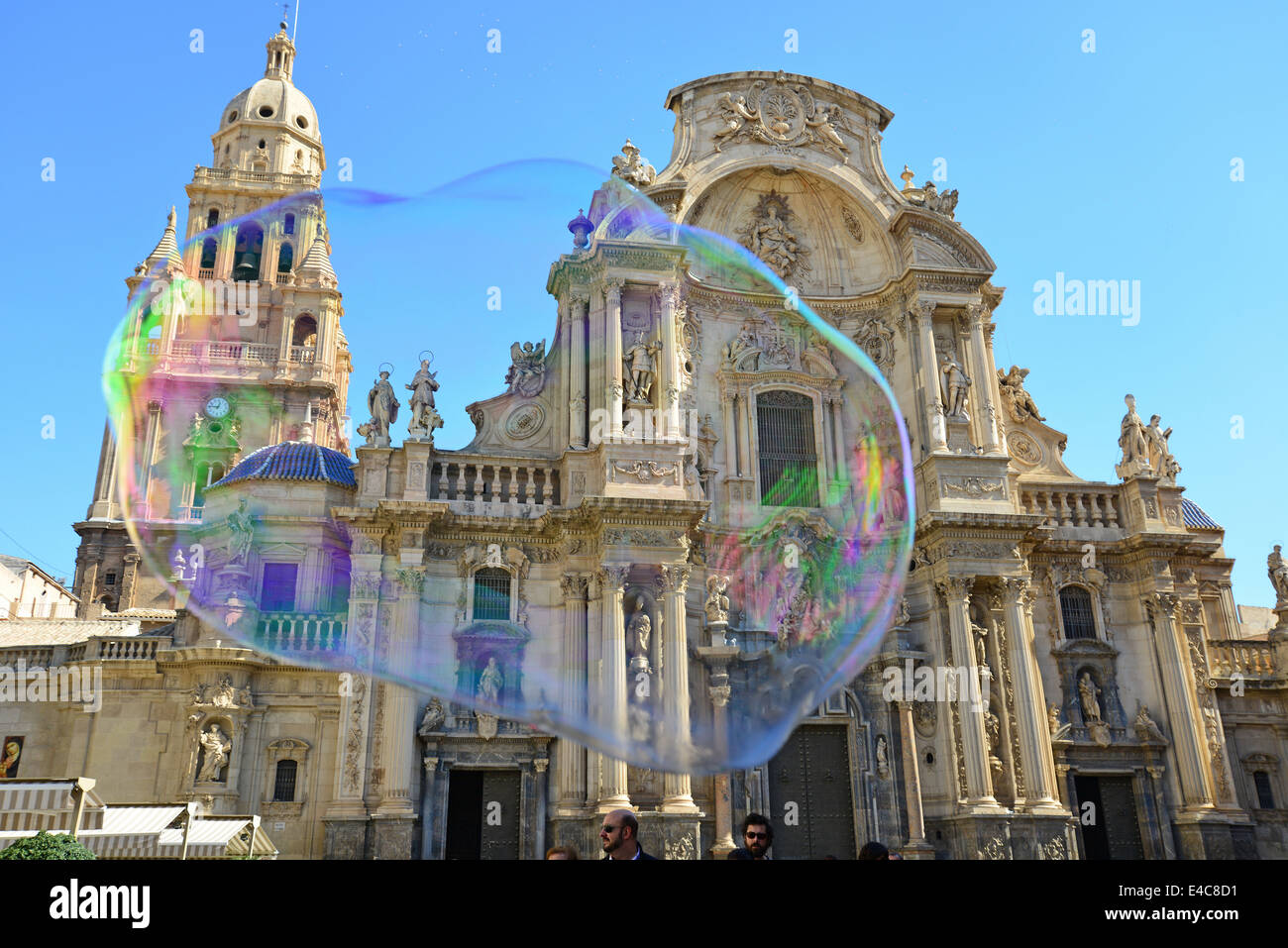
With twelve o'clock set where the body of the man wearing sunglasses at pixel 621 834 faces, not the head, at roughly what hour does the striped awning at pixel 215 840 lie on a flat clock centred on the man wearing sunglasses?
The striped awning is roughly at 2 o'clock from the man wearing sunglasses.

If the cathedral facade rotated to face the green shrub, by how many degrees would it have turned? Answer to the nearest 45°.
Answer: approximately 45° to its right

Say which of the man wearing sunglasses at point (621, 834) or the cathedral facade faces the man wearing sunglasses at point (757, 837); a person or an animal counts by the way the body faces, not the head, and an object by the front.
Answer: the cathedral facade

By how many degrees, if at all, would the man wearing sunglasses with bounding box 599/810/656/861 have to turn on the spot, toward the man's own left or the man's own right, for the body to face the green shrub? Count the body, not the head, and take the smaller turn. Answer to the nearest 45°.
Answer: approximately 45° to the man's own right

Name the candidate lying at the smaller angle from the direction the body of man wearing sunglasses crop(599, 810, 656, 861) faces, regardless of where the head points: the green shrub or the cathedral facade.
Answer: the green shrub

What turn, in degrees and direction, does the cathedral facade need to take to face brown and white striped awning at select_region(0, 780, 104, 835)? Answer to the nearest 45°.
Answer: approximately 45° to its right

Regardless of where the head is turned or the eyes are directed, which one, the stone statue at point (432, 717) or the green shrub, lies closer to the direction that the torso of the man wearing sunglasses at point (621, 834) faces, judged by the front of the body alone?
the green shrub
